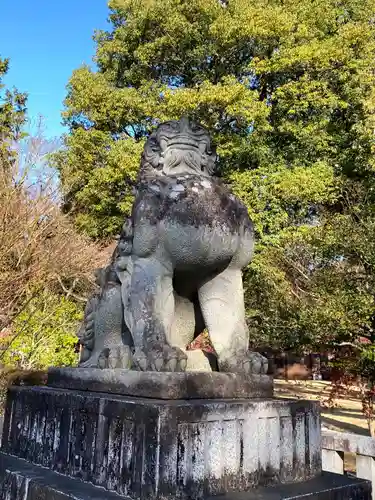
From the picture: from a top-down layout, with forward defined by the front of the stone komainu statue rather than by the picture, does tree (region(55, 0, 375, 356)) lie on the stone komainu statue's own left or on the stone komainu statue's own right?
on the stone komainu statue's own left

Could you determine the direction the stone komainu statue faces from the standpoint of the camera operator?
facing the viewer and to the right of the viewer

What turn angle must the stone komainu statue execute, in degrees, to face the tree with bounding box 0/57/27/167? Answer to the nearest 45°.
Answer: approximately 180°

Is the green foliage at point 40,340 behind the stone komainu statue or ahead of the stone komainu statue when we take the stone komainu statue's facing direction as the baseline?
behind
